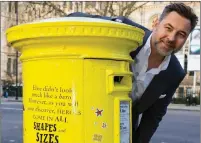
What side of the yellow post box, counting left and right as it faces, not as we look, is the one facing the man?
left

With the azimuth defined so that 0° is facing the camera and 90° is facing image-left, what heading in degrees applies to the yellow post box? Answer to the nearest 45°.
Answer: approximately 315°
